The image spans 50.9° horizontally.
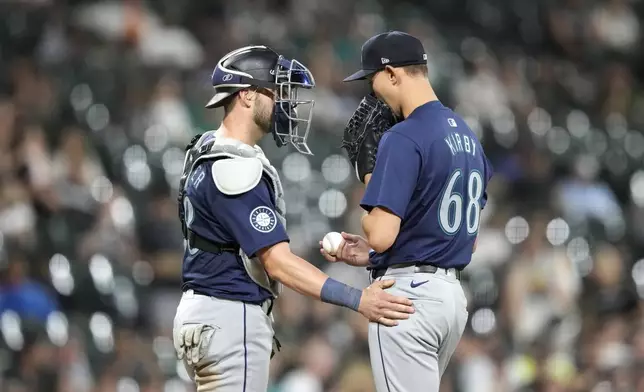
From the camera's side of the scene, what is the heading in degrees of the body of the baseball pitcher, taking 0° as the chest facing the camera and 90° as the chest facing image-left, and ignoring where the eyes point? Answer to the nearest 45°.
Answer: approximately 135°
